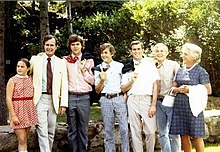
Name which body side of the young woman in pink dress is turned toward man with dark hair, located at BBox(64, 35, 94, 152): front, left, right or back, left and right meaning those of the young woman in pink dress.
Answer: left

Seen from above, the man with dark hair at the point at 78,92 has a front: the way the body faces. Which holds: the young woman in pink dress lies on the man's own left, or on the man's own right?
on the man's own right

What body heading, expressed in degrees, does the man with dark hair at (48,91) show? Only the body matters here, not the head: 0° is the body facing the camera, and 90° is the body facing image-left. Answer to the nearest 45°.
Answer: approximately 0°

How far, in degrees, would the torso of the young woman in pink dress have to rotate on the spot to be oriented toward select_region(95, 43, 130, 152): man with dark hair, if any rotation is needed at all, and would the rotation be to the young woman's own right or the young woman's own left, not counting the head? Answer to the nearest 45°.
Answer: approximately 90° to the young woman's own left

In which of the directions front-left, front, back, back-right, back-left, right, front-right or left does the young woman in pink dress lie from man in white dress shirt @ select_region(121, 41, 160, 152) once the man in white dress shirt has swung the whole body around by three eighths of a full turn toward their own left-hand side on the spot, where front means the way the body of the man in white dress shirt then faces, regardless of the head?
back-left

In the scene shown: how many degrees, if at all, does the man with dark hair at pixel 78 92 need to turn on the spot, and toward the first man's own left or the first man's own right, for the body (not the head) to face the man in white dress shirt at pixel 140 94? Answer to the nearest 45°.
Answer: approximately 90° to the first man's own left
